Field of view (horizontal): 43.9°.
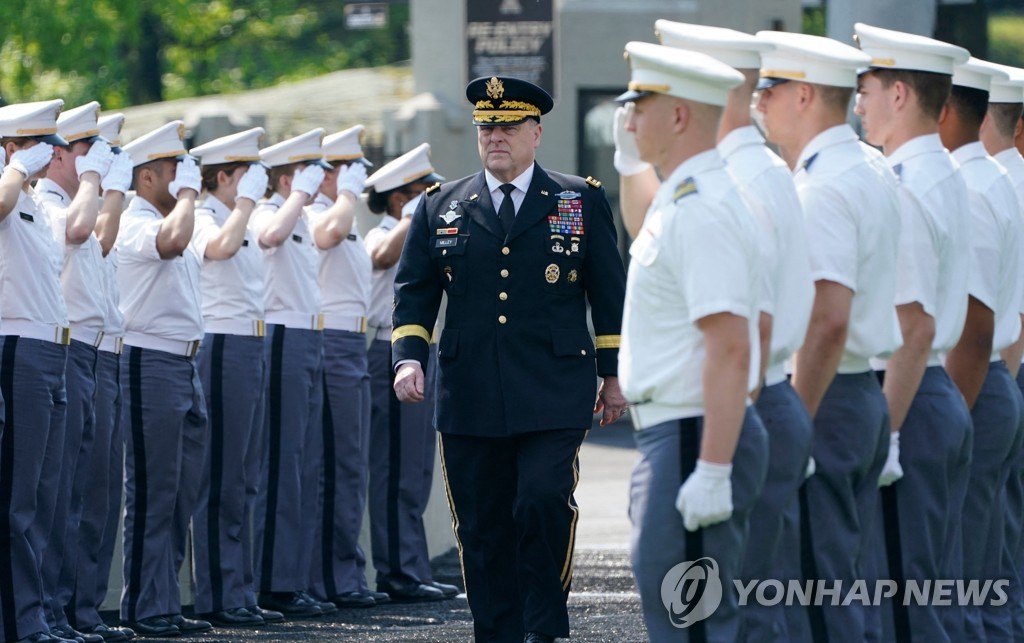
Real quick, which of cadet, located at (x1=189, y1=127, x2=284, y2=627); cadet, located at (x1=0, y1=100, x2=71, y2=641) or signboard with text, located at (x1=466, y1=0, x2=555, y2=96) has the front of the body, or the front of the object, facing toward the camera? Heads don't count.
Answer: the signboard with text

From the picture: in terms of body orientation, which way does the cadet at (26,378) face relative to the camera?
to the viewer's right

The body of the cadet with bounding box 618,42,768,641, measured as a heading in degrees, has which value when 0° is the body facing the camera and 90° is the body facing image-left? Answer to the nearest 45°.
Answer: approximately 90°

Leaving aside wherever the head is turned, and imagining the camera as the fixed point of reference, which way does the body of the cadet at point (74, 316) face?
to the viewer's right

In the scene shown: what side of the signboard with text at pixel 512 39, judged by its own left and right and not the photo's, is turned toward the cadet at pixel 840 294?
front

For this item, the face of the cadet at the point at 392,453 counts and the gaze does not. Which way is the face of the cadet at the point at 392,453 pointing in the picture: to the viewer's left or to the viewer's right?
to the viewer's right

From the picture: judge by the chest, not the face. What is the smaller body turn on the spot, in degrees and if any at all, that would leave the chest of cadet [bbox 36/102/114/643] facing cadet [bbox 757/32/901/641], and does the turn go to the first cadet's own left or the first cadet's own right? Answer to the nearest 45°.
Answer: approximately 45° to the first cadet's own right

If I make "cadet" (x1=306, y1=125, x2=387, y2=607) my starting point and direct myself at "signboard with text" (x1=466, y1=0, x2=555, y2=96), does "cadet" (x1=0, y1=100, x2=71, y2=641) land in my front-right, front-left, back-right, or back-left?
back-left

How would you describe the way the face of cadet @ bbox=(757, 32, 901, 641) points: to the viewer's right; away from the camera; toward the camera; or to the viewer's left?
to the viewer's left

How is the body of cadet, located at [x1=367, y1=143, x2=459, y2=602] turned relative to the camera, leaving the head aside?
to the viewer's right

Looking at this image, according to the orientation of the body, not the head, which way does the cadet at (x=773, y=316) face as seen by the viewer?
to the viewer's left

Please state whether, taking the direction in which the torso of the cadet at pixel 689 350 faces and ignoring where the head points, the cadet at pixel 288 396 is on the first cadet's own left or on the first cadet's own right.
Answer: on the first cadet's own right

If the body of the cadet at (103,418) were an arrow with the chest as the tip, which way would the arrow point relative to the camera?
to the viewer's right

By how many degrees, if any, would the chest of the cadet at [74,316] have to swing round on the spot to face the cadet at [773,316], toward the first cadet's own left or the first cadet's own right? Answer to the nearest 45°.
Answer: approximately 45° to the first cadet's own right

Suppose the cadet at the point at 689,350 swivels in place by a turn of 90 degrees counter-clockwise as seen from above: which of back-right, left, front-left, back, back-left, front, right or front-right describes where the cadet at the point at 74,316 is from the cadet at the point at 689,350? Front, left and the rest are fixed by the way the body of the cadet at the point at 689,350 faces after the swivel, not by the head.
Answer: back-right

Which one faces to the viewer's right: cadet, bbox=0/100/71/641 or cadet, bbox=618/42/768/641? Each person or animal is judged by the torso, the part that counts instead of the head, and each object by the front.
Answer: cadet, bbox=0/100/71/641
